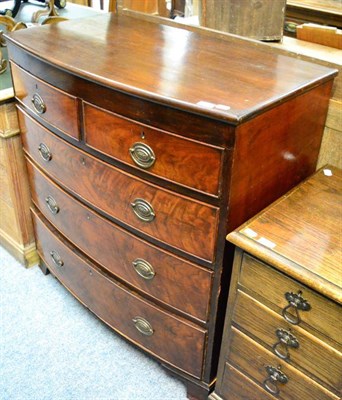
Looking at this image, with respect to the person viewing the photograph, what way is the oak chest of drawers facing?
facing the viewer and to the left of the viewer

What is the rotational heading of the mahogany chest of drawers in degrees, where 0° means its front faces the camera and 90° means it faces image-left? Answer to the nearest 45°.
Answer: approximately 45°

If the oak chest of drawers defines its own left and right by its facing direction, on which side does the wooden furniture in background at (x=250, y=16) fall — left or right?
on its right

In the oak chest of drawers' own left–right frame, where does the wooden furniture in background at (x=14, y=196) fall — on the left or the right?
on its right

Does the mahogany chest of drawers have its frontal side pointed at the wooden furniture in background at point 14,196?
no

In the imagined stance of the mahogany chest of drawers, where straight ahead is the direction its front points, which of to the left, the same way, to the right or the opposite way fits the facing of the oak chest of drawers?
the same way
